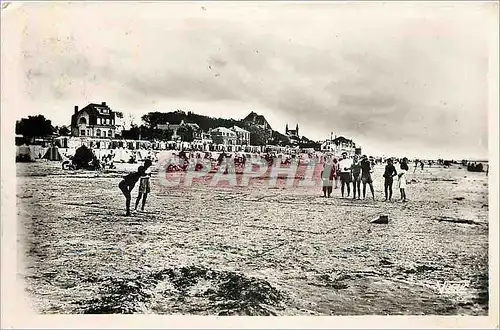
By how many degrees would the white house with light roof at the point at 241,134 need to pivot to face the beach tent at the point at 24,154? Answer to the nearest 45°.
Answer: approximately 90° to its right

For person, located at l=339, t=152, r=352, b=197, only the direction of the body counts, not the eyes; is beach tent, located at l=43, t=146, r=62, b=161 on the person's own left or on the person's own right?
on the person's own right

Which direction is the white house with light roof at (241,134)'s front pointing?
toward the camera

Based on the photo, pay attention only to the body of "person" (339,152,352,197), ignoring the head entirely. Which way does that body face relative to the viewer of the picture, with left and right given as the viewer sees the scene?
facing the viewer
